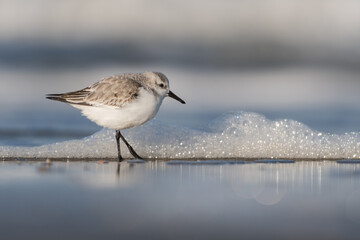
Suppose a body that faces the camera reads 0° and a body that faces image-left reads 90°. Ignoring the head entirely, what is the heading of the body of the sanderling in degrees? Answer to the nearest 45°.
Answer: approximately 270°
